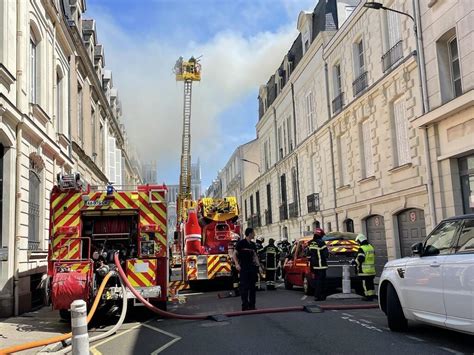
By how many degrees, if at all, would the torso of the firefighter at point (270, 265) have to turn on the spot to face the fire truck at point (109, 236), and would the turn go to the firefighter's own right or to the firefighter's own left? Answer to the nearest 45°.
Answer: approximately 135° to the firefighter's own left

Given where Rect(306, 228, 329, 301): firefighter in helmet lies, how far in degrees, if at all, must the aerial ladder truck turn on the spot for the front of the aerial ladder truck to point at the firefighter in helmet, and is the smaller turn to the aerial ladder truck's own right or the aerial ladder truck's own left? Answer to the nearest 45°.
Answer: approximately 135° to the aerial ladder truck's own right

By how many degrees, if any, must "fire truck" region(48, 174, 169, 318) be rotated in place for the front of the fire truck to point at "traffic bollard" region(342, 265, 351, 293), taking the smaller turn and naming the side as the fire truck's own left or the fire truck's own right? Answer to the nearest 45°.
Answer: approximately 90° to the fire truck's own right

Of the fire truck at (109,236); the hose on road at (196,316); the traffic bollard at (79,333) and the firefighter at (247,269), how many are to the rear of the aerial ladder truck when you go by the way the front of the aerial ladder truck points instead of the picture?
4

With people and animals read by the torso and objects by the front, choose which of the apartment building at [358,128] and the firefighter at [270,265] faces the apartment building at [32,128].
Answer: the apartment building at [358,128]

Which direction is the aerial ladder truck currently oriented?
away from the camera

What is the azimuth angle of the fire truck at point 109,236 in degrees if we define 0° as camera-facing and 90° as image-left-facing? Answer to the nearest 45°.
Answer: approximately 180°

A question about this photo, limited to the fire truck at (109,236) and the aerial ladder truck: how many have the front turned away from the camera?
2

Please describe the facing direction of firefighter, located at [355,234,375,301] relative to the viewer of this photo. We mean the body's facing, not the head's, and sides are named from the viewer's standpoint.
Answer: facing away from the viewer and to the left of the viewer
